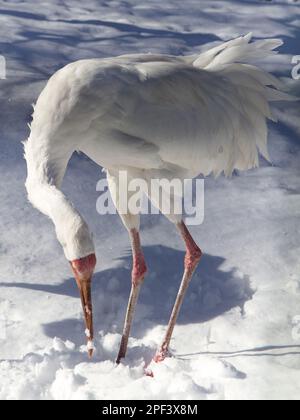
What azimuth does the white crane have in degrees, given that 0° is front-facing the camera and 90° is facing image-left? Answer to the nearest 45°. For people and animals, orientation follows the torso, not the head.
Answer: approximately 90°
